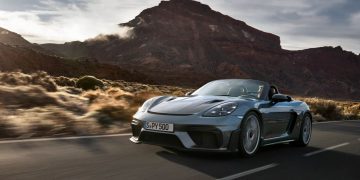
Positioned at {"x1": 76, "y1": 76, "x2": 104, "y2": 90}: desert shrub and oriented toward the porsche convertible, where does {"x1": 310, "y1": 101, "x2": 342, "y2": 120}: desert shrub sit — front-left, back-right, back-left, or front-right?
front-left

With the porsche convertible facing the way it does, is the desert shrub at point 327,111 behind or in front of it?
behind

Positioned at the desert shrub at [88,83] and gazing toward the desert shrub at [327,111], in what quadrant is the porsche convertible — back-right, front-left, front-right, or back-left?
front-right

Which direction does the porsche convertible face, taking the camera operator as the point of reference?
facing the viewer and to the left of the viewer
